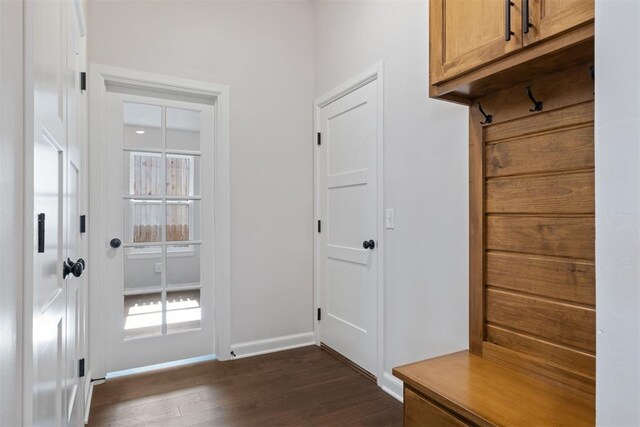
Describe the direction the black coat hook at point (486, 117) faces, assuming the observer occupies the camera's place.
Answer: facing the viewer and to the left of the viewer

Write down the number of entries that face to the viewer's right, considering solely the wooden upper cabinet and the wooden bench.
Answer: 0

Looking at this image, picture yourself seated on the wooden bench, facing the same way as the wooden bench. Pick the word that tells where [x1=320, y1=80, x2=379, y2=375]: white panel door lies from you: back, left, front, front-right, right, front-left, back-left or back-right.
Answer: right

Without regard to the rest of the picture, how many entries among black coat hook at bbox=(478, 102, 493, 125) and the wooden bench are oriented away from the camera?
0

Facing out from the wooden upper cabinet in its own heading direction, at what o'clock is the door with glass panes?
The door with glass panes is roughly at 2 o'clock from the wooden upper cabinet.

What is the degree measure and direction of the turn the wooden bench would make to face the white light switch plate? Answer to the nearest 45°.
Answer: approximately 90° to its right

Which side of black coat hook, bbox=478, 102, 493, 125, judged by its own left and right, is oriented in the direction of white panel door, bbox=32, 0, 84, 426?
front

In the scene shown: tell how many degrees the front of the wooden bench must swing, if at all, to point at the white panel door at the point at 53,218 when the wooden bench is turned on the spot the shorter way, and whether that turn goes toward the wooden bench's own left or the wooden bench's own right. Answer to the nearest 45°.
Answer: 0° — it already faces it

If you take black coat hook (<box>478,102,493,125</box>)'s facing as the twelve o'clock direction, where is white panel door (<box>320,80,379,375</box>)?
The white panel door is roughly at 3 o'clock from the black coat hook.

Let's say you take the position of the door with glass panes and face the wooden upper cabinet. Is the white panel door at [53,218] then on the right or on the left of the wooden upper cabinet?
right

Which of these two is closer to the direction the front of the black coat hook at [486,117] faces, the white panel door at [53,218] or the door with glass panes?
the white panel door

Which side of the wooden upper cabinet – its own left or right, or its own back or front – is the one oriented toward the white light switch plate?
right
